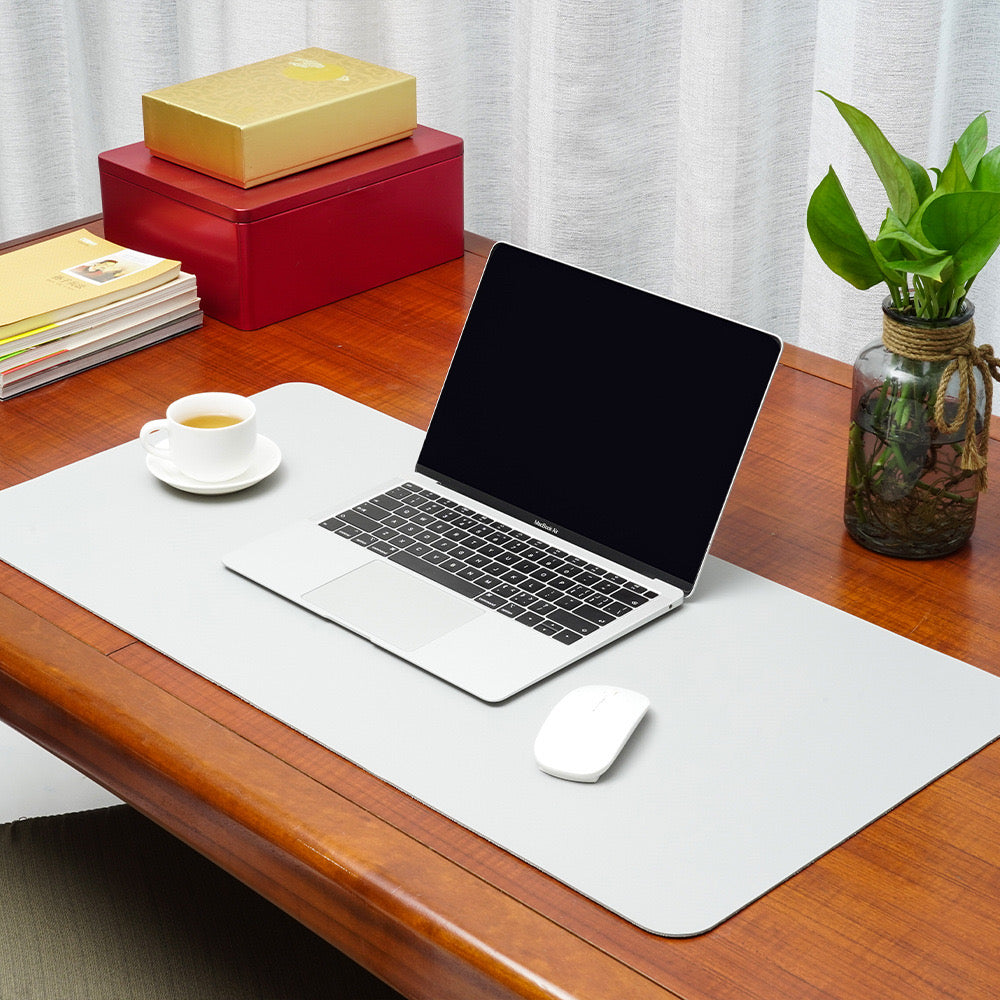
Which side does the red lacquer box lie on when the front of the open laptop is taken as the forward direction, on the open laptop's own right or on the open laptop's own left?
on the open laptop's own right

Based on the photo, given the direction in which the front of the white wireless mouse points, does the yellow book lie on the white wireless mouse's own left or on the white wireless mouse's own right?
on the white wireless mouse's own left

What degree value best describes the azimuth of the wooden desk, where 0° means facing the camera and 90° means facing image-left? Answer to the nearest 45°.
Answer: approximately 45°

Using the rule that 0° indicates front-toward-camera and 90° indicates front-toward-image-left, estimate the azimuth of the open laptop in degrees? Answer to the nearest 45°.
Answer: approximately 45°

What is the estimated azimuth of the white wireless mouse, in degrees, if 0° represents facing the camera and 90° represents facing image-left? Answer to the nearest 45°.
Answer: approximately 225°

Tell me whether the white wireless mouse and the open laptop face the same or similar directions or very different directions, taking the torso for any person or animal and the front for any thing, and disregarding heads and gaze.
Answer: very different directions

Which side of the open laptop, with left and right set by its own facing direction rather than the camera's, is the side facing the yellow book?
right
